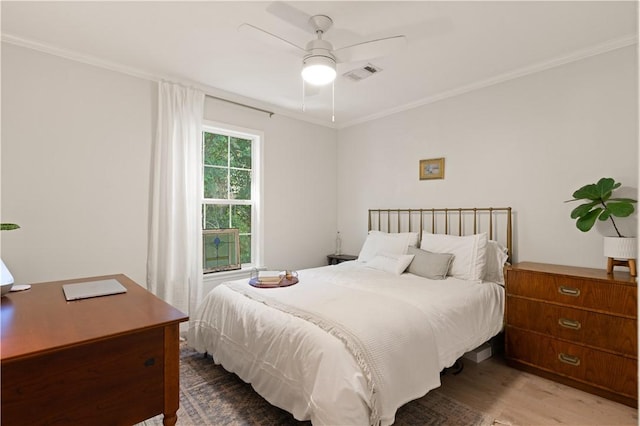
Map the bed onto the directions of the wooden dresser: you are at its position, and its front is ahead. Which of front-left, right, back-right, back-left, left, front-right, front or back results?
front

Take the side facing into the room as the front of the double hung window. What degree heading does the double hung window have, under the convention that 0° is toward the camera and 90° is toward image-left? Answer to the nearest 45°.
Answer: approximately 315°

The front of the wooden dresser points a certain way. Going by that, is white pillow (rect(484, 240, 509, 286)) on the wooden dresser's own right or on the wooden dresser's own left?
on the wooden dresser's own right

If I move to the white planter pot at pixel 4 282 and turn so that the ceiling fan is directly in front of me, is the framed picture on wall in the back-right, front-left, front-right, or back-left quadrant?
front-left

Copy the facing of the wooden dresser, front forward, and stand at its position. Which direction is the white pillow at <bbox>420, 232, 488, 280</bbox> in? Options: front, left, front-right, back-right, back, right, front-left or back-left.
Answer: front-right

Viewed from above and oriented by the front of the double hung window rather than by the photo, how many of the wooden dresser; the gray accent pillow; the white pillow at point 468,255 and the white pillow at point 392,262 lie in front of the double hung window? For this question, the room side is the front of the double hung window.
4

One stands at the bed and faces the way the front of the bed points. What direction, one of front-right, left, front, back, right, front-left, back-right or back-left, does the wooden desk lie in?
front

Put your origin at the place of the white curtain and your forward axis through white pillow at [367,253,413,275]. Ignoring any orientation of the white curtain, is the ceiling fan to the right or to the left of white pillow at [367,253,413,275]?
right

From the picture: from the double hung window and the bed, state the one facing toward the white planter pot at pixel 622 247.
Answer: the double hung window

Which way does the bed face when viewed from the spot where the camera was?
facing the viewer and to the left of the viewer

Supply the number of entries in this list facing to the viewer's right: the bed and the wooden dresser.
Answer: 0

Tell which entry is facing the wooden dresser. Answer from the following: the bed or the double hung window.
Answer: the double hung window

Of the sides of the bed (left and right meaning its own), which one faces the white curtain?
right
